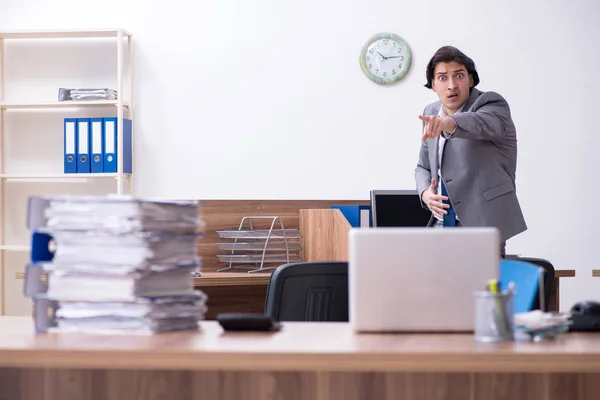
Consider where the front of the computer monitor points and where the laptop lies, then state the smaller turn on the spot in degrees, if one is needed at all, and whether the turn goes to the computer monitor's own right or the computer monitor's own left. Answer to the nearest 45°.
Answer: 0° — it already faces it

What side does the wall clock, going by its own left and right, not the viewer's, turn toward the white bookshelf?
right

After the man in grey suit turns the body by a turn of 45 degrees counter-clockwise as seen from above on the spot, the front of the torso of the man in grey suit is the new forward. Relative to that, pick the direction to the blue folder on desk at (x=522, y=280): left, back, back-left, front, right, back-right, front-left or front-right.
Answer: front

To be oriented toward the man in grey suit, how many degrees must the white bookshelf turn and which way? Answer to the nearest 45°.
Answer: approximately 45° to its left

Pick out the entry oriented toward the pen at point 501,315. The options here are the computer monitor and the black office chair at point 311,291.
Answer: the computer monitor

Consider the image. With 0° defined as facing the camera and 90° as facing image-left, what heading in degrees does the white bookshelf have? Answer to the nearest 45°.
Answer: approximately 0°

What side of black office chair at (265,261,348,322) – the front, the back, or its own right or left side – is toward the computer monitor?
front

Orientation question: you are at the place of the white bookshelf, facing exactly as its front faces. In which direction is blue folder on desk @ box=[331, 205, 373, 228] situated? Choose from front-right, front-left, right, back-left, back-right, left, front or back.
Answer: front-left

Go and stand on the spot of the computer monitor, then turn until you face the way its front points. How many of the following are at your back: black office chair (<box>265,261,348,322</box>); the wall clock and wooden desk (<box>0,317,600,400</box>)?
1

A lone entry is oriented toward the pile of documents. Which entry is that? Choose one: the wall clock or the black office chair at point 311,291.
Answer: the wall clock

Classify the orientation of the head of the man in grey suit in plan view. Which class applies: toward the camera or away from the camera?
toward the camera

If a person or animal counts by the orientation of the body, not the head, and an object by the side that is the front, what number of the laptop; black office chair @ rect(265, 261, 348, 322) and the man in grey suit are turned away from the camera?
2

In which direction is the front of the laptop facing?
away from the camera

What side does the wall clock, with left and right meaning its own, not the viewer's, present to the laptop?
front

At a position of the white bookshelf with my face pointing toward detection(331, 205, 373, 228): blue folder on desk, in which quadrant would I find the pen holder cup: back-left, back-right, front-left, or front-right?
front-right

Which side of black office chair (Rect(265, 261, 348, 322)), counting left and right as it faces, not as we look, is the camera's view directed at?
back

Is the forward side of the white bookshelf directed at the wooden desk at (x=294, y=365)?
yes

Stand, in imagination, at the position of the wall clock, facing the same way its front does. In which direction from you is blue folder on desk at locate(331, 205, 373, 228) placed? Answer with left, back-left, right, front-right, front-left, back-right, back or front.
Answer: front

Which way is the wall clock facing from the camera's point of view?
toward the camera
